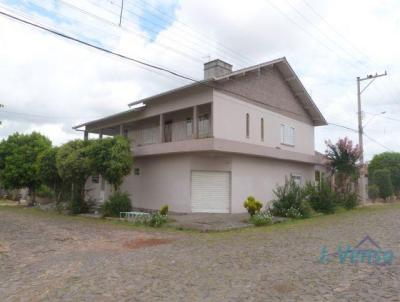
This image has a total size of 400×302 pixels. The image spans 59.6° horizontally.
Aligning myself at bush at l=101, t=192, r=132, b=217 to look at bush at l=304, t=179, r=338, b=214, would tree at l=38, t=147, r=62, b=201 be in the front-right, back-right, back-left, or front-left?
back-left

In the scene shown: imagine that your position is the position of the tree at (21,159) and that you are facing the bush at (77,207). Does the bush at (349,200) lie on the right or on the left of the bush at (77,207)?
left

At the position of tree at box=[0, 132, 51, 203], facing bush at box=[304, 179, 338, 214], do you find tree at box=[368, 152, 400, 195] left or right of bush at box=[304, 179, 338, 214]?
left
